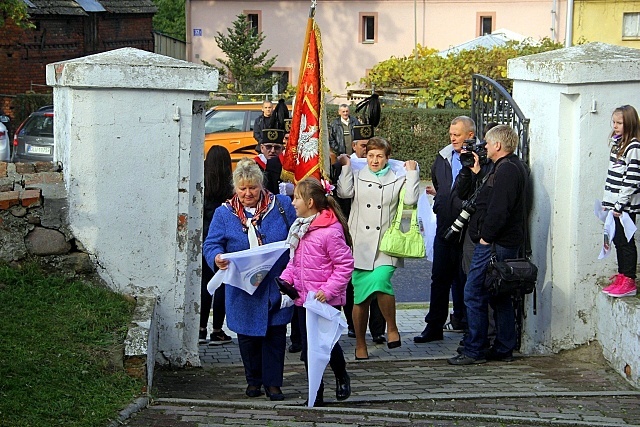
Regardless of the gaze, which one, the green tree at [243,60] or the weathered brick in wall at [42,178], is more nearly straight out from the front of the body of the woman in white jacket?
the weathered brick in wall

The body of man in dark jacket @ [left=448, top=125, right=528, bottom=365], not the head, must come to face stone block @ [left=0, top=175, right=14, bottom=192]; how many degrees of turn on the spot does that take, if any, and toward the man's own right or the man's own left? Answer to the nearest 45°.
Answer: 0° — they already face it

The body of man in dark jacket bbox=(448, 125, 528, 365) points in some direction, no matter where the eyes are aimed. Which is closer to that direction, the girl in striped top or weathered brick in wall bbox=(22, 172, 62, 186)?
the weathered brick in wall

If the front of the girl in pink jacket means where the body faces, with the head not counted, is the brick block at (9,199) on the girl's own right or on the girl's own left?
on the girl's own right

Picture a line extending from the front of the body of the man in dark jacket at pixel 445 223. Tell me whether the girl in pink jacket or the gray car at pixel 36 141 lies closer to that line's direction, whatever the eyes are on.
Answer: the girl in pink jacket

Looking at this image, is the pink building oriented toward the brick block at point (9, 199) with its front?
yes

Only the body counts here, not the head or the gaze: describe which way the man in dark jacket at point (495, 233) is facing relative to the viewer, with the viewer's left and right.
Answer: facing to the left of the viewer

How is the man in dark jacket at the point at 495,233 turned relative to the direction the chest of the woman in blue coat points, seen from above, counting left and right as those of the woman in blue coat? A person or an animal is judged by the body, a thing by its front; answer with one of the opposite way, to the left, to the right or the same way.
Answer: to the right

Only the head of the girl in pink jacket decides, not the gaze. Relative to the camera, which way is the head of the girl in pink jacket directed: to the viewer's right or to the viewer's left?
to the viewer's left

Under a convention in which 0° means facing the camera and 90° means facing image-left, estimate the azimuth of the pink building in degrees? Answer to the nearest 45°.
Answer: approximately 0°

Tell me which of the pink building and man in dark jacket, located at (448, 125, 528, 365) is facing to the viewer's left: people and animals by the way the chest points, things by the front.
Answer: the man in dark jacket

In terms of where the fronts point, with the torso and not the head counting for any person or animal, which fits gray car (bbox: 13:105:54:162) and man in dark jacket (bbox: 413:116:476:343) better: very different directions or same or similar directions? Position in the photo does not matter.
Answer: very different directions

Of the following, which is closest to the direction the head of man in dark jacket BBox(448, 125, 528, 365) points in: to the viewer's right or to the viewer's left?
to the viewer's left

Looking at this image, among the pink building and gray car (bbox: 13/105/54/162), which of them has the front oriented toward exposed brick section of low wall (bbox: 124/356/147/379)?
the pink building
